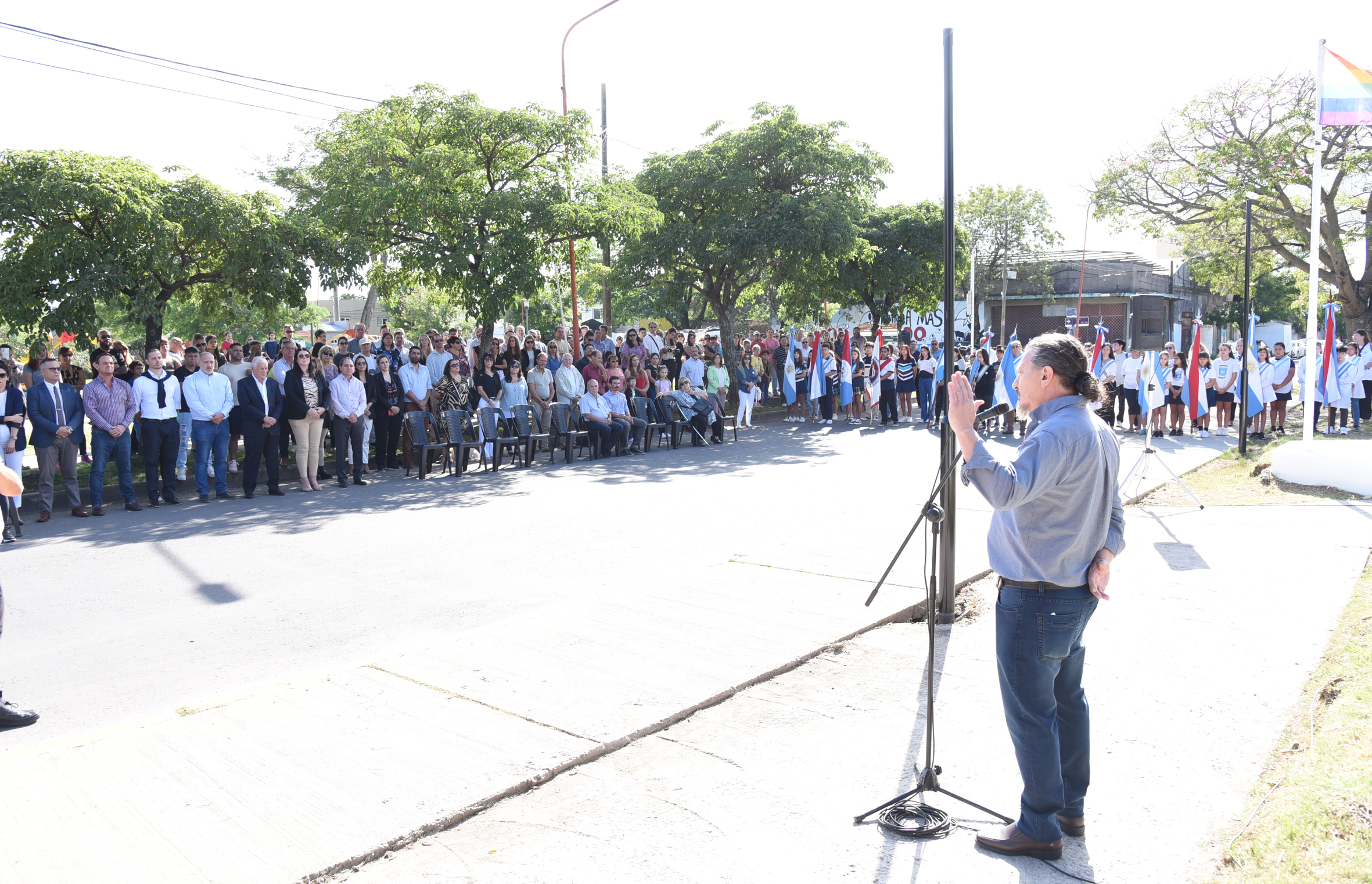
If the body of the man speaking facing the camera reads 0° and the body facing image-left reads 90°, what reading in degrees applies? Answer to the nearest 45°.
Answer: approximately 135°

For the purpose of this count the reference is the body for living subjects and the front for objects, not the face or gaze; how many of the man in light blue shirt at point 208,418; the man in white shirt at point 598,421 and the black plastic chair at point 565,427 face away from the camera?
0

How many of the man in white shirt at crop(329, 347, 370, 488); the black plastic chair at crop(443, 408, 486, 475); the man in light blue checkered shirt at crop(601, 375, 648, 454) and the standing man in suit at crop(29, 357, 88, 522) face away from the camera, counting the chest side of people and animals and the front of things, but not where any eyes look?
0

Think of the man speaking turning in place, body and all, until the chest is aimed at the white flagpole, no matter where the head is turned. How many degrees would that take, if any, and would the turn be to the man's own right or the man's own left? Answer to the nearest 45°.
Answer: approximately 45° to the man's own right

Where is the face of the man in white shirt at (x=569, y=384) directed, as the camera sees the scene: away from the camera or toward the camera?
toward the camera

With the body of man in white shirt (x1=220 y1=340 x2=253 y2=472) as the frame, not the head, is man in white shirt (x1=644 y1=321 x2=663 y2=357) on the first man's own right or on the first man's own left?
on the first man's own left

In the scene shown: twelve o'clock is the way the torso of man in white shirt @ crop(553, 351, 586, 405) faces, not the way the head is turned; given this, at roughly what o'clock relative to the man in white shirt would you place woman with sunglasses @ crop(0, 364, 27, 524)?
The woman with sunglasses is roughly at 3 o'clock from the man in white shirt.

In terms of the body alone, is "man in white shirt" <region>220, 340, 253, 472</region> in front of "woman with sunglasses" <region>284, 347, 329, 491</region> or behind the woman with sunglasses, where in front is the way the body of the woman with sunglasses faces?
behind

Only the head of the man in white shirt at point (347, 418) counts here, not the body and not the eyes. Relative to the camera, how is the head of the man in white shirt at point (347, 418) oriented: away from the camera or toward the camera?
toward the camera

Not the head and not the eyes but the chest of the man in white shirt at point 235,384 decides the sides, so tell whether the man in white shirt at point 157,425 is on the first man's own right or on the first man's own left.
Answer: on the first man's own right

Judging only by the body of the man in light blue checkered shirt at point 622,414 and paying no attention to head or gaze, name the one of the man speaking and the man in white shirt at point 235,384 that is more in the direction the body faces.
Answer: the man speaking

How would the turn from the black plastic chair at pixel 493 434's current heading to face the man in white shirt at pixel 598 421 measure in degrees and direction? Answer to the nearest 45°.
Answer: approximately 90° to its left

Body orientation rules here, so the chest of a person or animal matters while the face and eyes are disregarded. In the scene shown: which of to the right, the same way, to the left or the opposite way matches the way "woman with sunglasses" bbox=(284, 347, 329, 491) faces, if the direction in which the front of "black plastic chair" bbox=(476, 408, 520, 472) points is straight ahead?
the same way

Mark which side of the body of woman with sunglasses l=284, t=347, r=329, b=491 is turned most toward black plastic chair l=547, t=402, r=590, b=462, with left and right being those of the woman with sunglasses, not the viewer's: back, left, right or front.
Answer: left

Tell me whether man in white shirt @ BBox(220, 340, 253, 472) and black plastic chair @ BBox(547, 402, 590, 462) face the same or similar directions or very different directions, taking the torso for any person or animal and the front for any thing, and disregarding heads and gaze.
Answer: same or similar directions

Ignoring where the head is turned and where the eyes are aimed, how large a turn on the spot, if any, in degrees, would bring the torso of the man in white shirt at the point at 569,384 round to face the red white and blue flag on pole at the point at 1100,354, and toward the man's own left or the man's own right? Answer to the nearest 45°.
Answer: approximately 45° to the man's own left

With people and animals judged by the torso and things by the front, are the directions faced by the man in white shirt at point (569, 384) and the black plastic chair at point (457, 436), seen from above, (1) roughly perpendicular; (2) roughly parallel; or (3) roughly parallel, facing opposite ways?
roughly parallel

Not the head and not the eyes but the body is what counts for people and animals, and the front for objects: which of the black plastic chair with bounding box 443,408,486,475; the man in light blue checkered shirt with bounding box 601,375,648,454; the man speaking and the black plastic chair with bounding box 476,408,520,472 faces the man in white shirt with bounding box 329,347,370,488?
the man speaking

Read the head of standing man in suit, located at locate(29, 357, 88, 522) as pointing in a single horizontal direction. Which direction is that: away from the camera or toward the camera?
toward the camera

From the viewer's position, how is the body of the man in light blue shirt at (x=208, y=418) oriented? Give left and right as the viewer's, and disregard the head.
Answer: facing the viewer and to the right of the viewer
